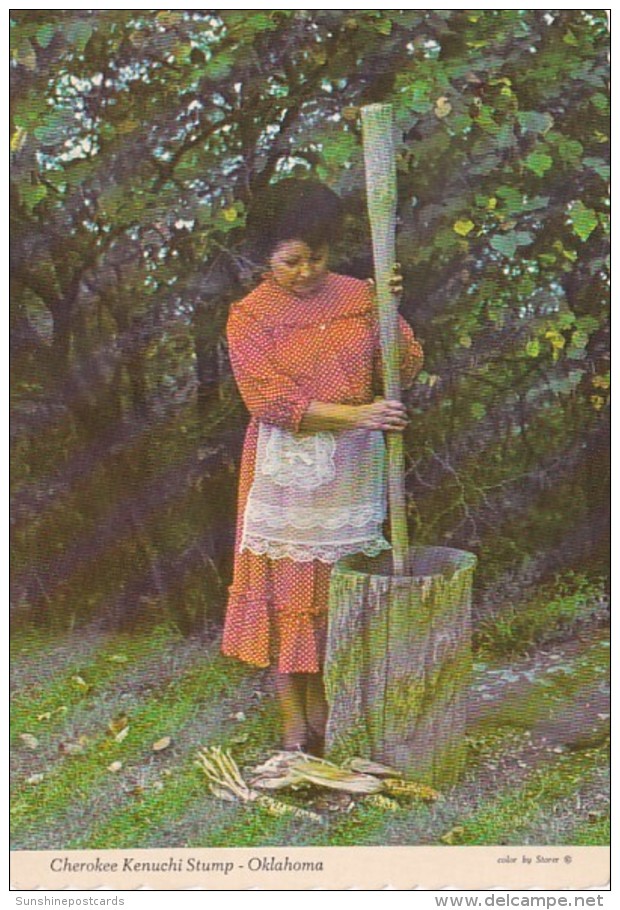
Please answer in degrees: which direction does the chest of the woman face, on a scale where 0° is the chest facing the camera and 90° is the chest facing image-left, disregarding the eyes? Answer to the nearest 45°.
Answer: approximately 315°
